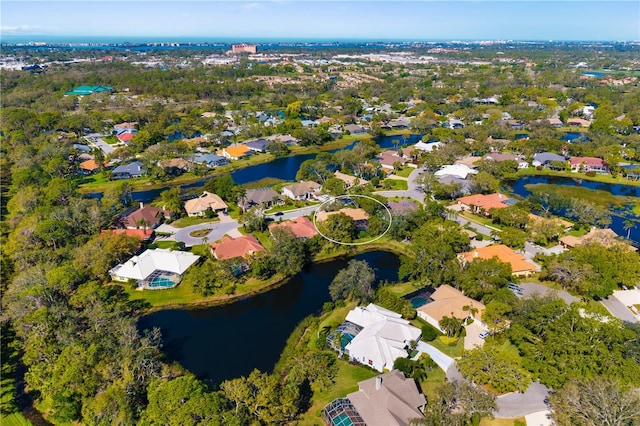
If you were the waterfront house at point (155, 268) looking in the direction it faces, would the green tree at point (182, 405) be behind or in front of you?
behind

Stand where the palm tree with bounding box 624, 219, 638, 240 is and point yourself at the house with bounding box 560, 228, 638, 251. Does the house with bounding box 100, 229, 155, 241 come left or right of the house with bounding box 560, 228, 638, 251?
right

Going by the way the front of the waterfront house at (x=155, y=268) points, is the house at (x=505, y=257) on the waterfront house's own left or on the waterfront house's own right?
on the waterfront house's own right

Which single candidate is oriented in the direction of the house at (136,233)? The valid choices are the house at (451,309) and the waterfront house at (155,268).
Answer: the waterfront house

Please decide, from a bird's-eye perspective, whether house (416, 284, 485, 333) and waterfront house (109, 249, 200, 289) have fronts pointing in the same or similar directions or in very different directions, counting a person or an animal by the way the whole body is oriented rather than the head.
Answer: very different directions

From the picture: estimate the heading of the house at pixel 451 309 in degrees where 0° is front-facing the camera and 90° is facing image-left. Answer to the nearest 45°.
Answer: approximately 315°

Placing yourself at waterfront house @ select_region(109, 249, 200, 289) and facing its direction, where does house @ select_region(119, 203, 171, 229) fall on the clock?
The house is roughly at 12 o'clock from the waterfront house.

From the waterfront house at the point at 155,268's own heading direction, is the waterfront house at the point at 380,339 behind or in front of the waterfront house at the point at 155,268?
behind

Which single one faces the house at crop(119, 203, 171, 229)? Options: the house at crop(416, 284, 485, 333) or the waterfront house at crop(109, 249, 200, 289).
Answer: the waterfront house

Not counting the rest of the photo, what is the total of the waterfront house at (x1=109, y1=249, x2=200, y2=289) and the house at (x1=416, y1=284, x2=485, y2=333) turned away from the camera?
1

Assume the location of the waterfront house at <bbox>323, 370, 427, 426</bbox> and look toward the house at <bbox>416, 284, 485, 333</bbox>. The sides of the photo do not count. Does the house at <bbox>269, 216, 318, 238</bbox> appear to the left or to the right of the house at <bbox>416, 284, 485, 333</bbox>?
left

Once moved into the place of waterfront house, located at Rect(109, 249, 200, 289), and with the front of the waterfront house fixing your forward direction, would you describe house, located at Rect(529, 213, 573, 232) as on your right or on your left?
on your right

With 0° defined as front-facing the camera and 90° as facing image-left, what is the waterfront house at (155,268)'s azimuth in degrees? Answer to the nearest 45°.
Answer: approximately 180°

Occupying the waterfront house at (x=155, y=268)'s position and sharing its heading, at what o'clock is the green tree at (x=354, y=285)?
The green tree is roughly at 4 o'clock from the waterfront house.
